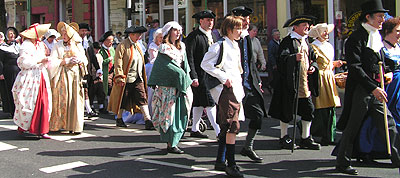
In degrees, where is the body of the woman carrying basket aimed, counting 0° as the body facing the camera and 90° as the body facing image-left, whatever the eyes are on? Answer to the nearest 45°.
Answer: approximately 315°

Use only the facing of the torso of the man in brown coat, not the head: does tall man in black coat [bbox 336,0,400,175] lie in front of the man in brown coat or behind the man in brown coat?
in front

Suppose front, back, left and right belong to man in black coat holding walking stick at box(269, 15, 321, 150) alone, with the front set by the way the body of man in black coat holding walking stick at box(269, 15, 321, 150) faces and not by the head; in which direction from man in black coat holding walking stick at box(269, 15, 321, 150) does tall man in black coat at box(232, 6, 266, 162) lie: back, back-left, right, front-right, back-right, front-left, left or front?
right

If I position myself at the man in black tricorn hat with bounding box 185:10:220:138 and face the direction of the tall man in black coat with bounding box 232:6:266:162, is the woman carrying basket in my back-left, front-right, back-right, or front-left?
front-left

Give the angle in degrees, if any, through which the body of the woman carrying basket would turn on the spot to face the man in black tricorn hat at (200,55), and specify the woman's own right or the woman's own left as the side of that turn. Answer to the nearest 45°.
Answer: approximately 135° to the woman's own right

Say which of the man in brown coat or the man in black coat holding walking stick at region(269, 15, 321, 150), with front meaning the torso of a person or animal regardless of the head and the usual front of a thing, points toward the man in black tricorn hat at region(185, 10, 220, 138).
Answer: the man in brown coat

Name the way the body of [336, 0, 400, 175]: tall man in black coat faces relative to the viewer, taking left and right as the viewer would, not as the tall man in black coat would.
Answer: facing to the right of the viewer

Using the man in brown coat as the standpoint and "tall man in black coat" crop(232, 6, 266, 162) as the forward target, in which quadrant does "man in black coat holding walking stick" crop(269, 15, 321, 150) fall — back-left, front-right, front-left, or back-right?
front-left
